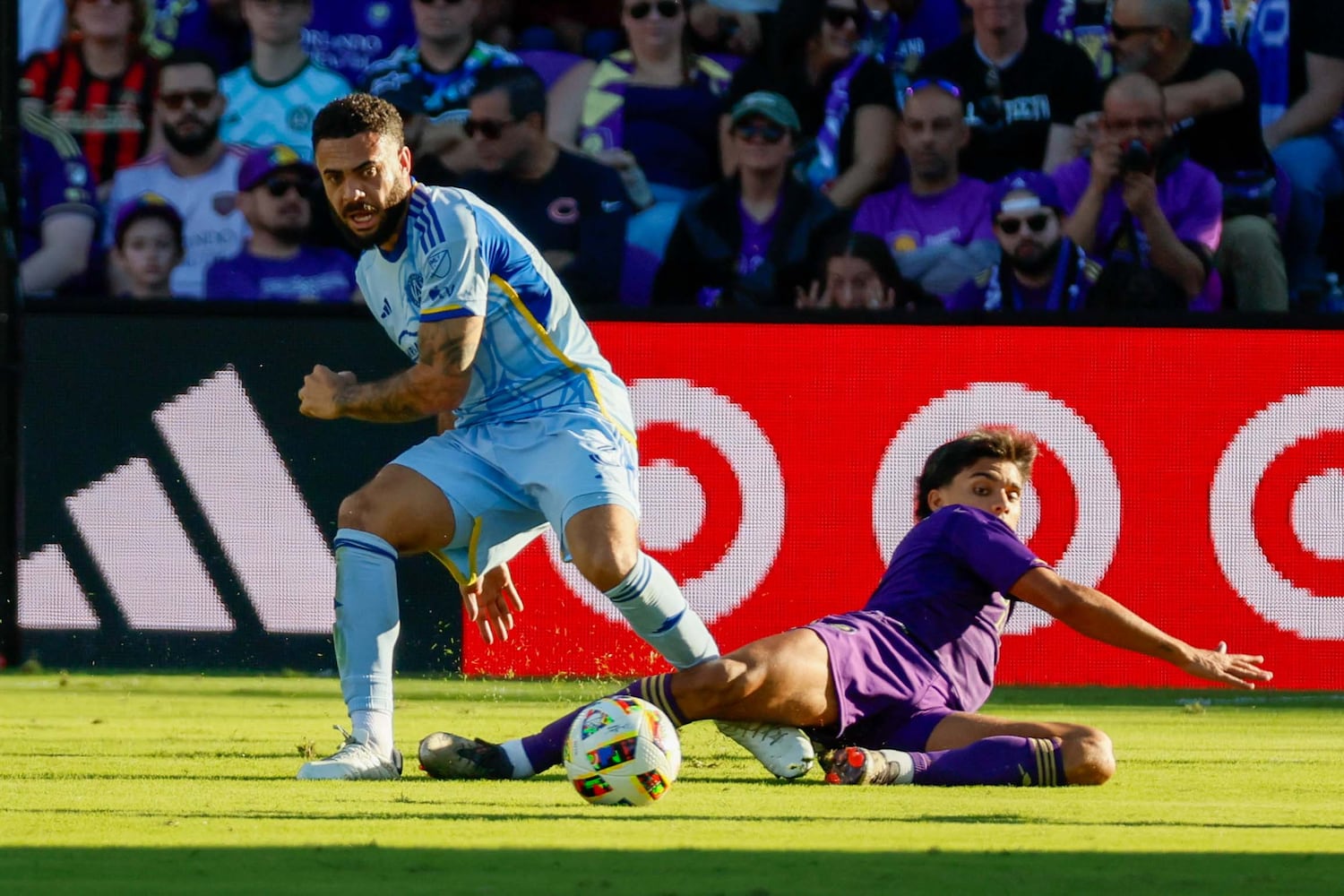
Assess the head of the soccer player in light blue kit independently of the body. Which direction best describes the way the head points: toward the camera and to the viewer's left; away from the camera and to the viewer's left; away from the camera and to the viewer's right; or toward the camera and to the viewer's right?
toward the camera and to the viewer's left

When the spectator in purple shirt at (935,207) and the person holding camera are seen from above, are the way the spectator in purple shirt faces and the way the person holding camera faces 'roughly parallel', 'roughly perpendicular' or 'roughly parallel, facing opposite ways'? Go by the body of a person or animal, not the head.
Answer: roughly parallel

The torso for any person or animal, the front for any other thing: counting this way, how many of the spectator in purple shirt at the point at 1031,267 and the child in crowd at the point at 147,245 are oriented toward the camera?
2

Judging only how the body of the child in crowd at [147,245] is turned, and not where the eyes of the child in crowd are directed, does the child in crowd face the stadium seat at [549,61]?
no

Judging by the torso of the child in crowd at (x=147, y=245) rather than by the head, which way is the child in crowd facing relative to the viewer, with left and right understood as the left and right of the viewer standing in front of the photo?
facing the viewer

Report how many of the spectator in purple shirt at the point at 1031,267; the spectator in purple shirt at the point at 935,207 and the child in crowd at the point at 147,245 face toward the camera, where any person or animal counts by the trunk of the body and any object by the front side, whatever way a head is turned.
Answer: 3

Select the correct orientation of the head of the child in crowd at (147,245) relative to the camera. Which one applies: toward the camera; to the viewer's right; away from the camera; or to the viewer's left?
toward the camera

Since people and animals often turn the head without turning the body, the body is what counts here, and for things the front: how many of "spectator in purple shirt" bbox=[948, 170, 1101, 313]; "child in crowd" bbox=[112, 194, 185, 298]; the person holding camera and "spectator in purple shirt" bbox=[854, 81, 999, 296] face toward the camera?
4

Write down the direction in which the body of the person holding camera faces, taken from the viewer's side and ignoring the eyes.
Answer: toward the camera

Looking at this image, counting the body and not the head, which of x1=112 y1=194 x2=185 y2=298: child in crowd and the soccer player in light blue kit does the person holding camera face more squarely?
the soccer player in light blue kit

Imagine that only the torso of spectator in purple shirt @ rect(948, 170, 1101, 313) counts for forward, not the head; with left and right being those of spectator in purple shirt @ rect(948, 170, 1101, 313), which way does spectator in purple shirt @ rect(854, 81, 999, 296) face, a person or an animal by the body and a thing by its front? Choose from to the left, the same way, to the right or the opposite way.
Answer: the same way

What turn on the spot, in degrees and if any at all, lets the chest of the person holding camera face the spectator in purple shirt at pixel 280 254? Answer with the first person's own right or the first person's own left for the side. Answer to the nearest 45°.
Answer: approximately 90° to the first person's own right

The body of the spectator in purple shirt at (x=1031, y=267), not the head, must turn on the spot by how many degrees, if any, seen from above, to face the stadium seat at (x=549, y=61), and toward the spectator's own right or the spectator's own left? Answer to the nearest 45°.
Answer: approximately 90° to the spectator's own right

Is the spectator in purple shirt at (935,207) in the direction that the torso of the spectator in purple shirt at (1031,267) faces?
no

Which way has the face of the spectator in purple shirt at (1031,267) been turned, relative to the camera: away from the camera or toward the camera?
toward the camera

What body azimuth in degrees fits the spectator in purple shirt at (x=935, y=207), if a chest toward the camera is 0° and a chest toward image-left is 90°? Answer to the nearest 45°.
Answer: approximately 0°

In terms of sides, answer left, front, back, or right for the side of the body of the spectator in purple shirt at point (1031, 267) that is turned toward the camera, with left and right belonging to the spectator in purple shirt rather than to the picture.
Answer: front
